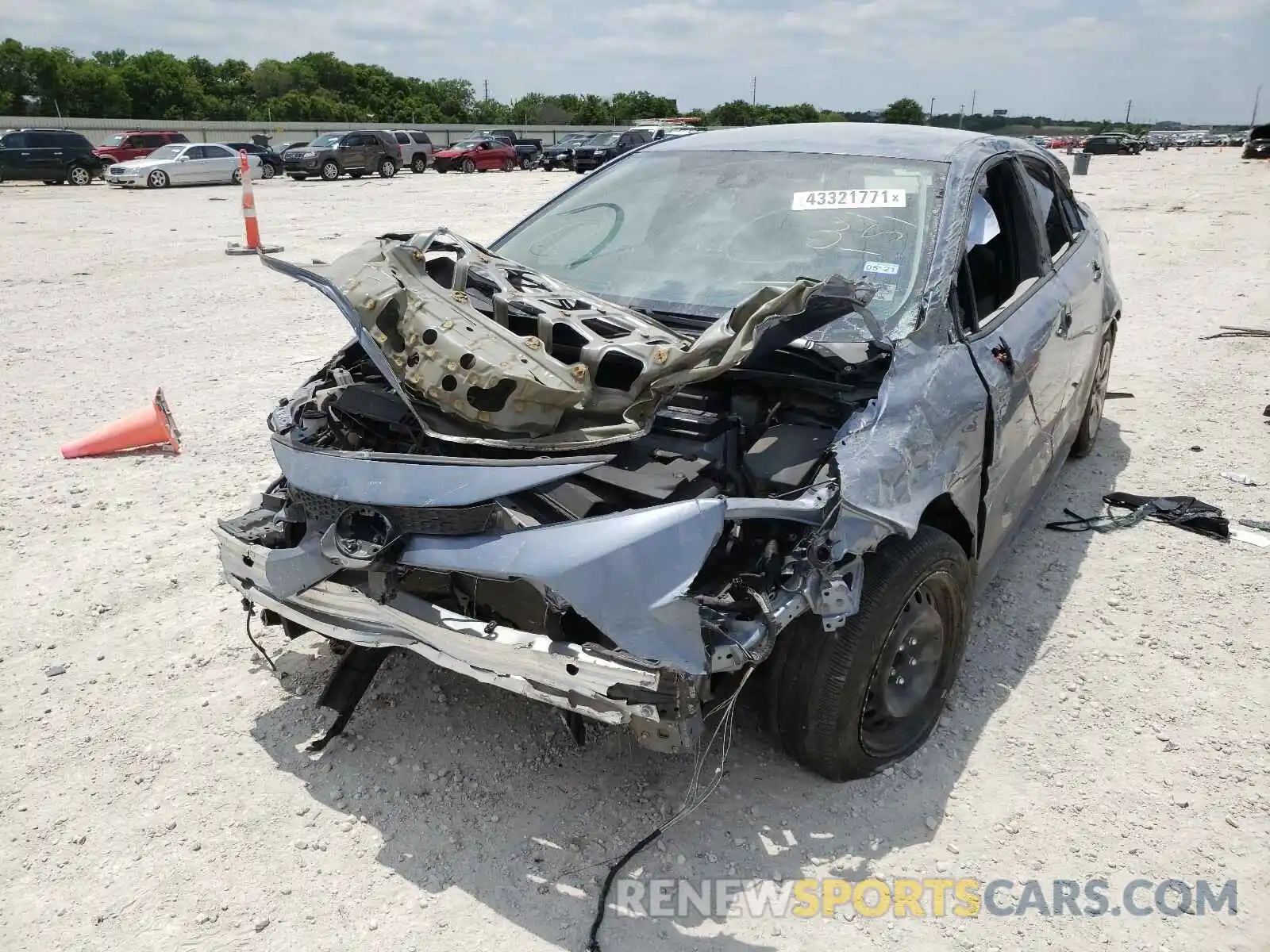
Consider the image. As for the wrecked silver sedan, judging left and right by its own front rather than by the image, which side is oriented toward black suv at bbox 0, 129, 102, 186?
right

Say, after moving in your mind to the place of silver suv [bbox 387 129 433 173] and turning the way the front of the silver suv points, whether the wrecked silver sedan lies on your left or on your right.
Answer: on your left

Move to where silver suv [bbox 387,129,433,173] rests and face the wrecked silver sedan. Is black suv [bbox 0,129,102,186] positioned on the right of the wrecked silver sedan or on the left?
right

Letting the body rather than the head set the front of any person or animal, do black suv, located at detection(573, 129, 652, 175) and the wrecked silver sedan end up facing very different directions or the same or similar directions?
same or similar directions

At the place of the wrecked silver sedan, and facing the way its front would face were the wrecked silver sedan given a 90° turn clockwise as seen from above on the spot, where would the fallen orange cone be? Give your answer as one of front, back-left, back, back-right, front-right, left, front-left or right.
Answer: front

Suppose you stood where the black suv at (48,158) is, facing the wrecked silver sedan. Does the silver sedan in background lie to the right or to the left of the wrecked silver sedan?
left

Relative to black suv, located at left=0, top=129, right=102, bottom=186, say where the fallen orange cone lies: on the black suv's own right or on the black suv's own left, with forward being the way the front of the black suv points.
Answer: on the black suv's own left

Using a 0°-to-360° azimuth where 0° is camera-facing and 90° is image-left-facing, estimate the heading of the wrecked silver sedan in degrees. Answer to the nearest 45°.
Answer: approximately 45°

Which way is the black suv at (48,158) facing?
to the viewer's left
